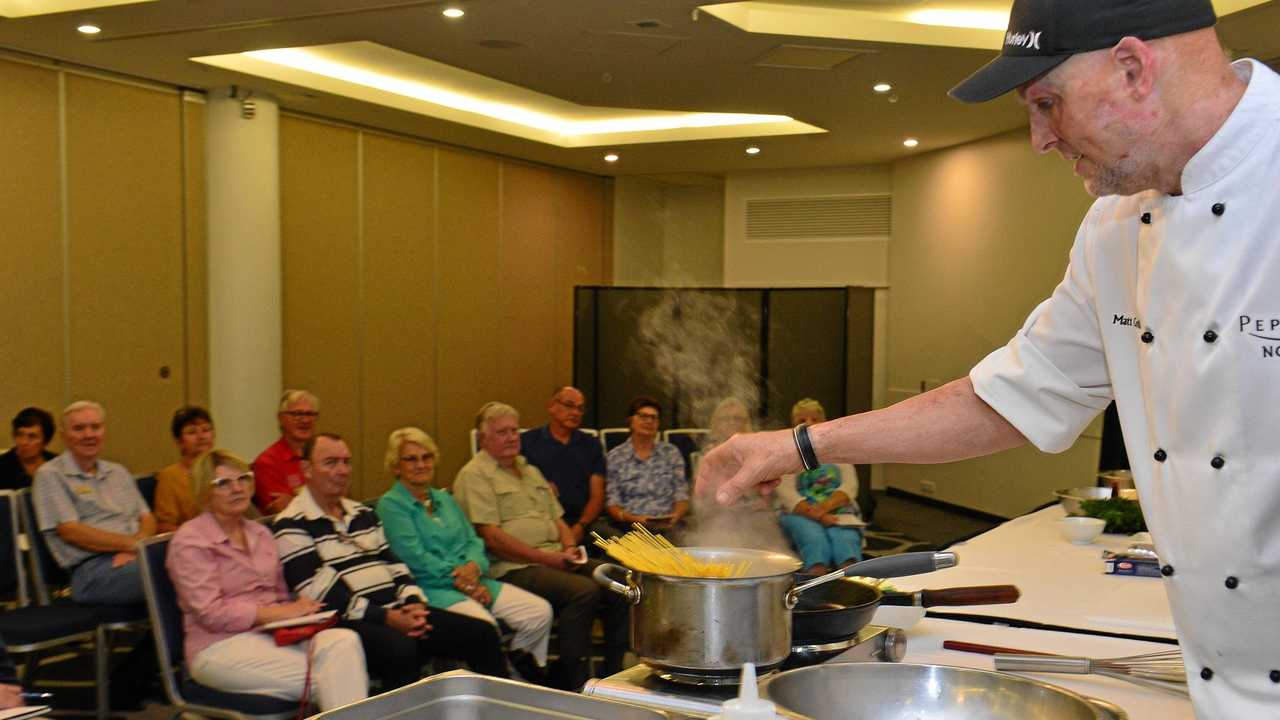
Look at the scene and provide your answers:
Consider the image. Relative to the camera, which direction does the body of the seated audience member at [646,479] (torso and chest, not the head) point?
toward the camera

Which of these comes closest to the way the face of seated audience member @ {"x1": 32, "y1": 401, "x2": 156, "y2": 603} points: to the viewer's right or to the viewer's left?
to the viewer's right

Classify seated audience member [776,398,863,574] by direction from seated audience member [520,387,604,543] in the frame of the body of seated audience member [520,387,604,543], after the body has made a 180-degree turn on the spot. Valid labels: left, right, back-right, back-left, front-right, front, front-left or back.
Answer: back-right

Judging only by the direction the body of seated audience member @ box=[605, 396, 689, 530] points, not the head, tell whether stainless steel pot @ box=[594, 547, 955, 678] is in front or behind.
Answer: in front

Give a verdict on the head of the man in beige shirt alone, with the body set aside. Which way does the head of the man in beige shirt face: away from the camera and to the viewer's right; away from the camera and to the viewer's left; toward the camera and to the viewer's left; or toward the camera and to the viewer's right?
toward the camera and to the viewer's right

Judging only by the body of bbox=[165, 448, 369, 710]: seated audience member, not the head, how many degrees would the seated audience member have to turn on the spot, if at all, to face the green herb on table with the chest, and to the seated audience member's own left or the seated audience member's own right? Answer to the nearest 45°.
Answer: approximately 45° to the seated audience member's own left

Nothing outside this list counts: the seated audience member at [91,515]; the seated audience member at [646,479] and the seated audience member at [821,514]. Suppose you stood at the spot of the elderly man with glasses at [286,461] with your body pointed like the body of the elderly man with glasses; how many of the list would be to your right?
1

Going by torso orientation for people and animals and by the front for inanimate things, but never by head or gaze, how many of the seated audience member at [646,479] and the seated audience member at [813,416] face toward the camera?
2

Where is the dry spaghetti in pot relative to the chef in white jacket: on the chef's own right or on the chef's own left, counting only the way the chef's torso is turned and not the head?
on the chef's own right

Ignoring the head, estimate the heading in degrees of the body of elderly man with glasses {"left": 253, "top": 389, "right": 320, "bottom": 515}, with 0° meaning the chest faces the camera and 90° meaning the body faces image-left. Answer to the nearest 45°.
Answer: approximately 315°

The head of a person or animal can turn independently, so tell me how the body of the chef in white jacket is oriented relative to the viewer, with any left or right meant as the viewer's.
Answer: facing the viewer and to the left of the viewer

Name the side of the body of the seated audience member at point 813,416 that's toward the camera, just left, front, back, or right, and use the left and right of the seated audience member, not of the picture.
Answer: front
